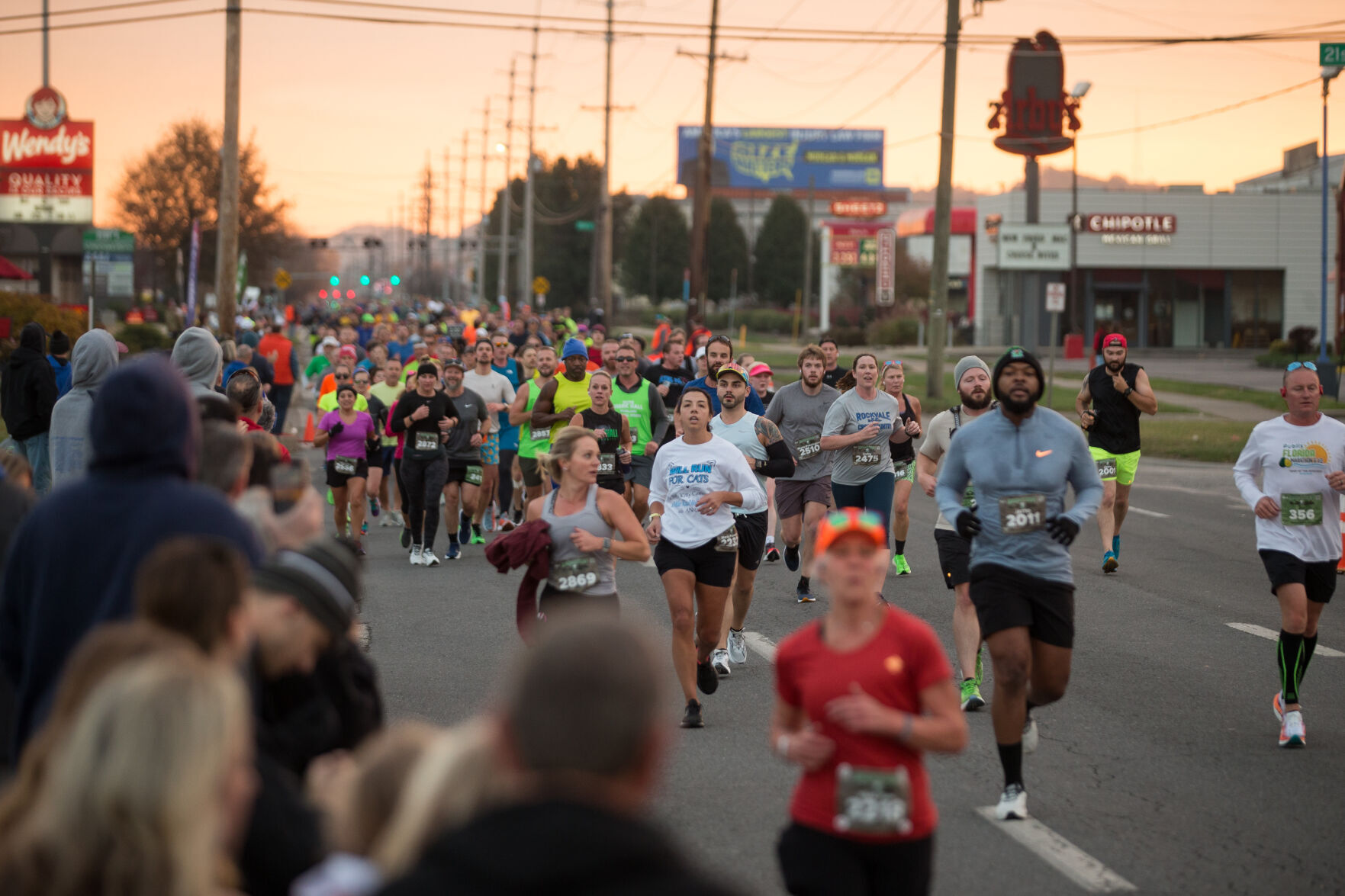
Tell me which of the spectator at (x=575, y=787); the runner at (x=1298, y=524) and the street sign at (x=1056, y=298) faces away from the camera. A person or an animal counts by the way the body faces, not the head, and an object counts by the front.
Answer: the spectator

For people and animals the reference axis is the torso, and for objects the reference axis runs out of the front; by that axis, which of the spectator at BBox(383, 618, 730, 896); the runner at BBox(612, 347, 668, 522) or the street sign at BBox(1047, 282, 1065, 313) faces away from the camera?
the spectator

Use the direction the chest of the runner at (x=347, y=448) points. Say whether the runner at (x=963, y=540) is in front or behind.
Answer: in front

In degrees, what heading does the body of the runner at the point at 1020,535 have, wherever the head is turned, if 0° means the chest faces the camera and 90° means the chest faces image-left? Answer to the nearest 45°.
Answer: approximately 0°

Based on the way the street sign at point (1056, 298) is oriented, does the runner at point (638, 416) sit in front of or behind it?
in front

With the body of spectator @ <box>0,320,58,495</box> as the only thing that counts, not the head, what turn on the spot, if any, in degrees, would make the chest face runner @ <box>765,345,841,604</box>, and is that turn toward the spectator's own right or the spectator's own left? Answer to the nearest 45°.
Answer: approximately 90° to the spectator's own right

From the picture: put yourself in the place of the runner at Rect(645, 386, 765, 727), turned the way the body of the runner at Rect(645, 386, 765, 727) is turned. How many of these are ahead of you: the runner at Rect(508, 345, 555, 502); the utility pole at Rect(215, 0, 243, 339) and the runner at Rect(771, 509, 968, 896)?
1
